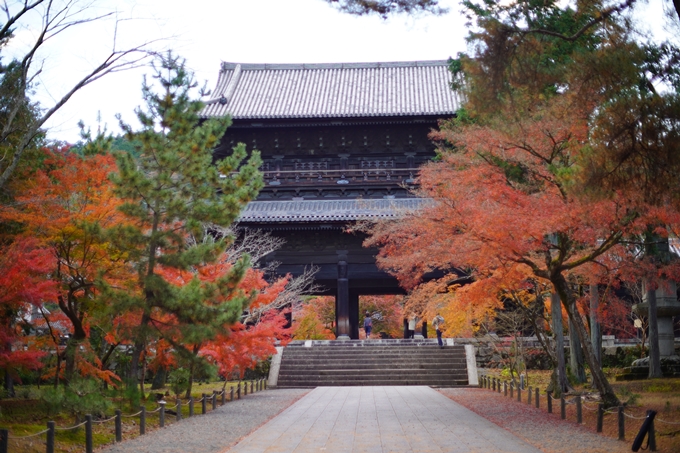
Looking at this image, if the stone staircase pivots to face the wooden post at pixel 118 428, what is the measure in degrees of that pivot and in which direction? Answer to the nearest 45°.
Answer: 0° — it already faces it

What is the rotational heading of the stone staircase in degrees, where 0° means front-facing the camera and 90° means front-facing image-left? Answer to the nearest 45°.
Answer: approximately 0°

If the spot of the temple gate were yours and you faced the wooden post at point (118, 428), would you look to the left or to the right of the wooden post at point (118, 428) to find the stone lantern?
left

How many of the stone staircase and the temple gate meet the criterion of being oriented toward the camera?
2

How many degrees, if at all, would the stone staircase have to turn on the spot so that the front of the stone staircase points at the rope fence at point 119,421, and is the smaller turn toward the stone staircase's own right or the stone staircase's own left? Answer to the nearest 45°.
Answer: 0° — it already faces it
